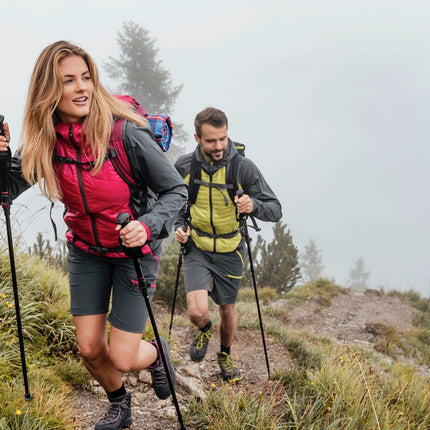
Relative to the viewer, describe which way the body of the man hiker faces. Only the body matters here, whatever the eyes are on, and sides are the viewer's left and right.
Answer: facing the viewer

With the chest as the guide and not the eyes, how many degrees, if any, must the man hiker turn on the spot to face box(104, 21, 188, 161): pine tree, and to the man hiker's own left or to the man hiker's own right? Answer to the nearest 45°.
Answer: approximately 180°
